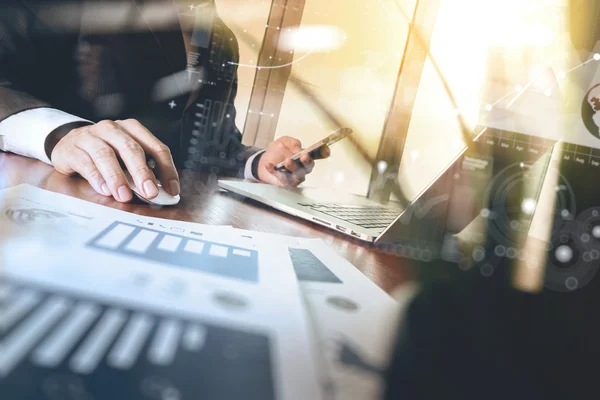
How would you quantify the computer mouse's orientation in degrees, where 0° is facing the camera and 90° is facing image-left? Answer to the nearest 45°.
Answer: approximately 315°

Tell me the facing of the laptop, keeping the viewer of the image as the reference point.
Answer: facing away from the viewer and to the left of the viewer

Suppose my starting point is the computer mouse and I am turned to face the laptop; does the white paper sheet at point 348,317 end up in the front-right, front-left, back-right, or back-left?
front-right
